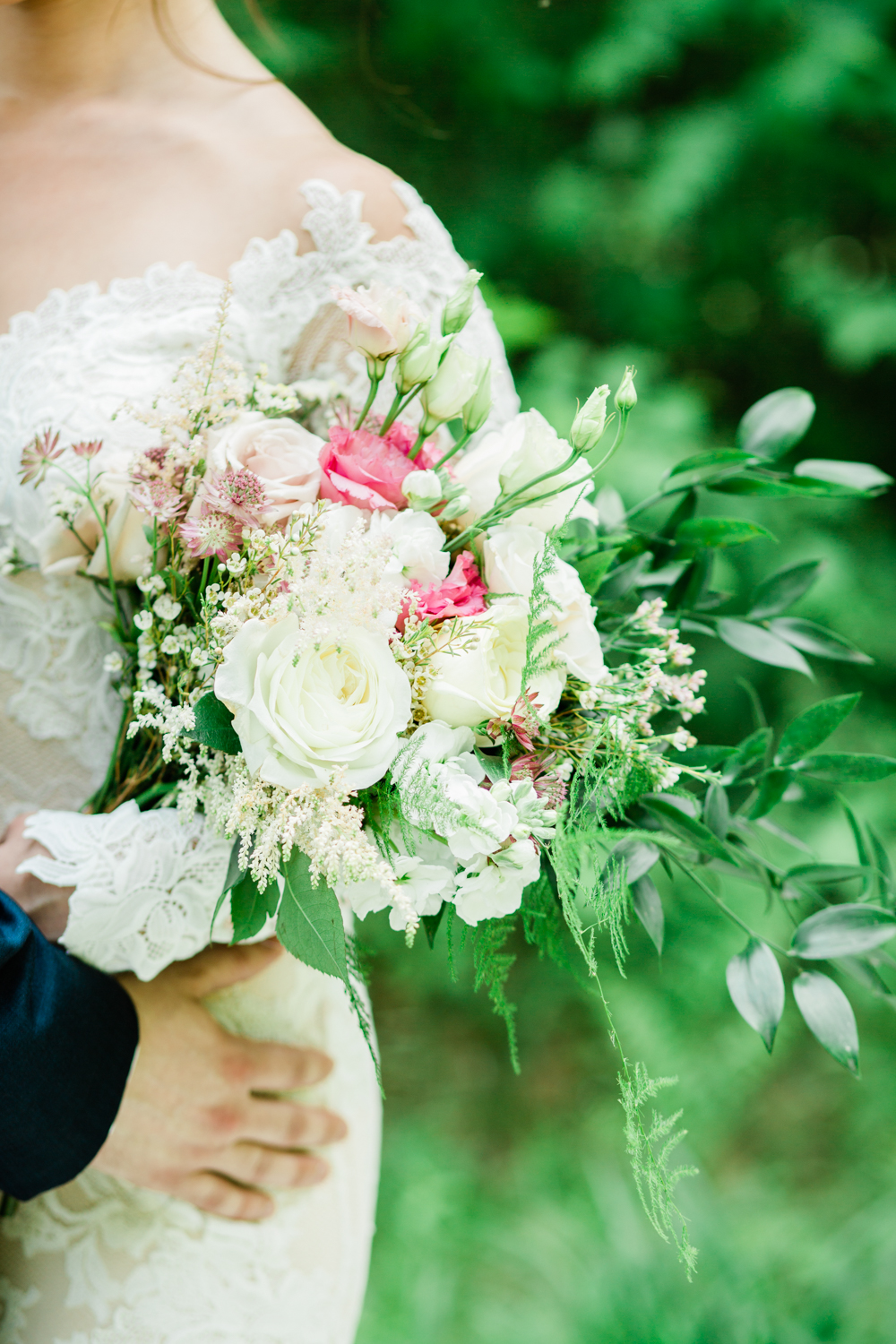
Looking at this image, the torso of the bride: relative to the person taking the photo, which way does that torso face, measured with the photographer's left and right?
facing the viewer
